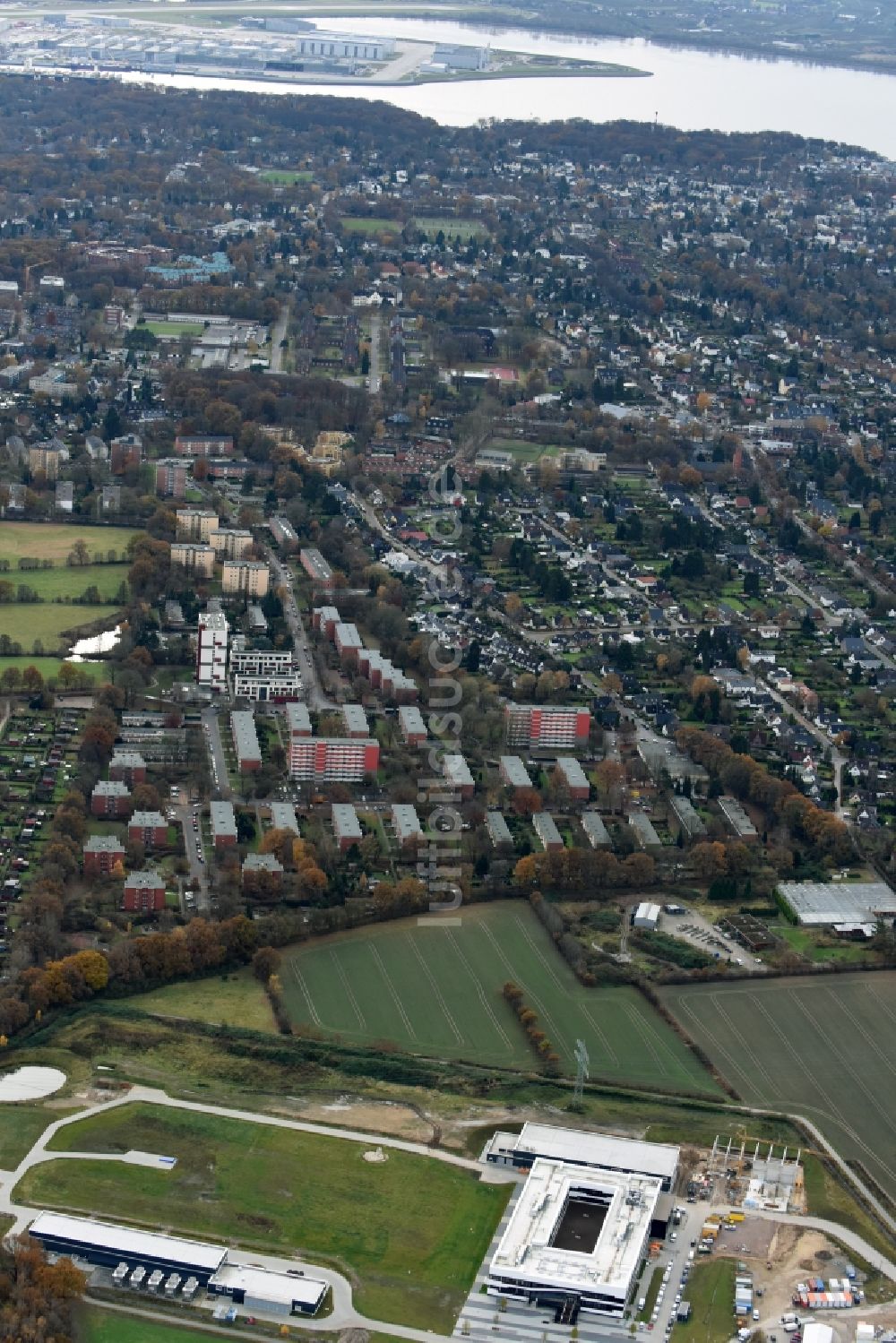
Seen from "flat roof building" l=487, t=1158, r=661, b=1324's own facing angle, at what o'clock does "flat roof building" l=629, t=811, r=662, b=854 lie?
"flat roof building" l=629, t=811, r=662, b=854 is roughly at 6 o'clock from "flat roof building" l=487, t=1158, r=661, b=1324.

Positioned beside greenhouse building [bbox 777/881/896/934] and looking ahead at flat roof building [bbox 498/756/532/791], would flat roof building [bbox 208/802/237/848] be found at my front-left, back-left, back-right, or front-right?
front-left

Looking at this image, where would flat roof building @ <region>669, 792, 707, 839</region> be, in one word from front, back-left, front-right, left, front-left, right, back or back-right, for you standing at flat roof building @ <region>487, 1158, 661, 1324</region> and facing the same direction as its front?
back

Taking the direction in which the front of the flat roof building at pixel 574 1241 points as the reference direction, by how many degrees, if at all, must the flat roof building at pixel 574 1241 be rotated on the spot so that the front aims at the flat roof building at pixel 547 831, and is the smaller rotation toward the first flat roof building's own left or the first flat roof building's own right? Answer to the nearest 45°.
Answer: approximately 180°

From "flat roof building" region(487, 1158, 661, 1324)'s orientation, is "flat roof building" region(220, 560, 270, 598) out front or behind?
behind

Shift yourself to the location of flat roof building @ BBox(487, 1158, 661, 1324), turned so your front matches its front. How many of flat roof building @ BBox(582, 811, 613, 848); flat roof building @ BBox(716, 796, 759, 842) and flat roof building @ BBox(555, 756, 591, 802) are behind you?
3

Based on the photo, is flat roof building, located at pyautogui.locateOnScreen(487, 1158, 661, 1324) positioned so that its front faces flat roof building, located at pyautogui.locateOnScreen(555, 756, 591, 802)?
no

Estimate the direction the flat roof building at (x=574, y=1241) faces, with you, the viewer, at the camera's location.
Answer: facing the viewer

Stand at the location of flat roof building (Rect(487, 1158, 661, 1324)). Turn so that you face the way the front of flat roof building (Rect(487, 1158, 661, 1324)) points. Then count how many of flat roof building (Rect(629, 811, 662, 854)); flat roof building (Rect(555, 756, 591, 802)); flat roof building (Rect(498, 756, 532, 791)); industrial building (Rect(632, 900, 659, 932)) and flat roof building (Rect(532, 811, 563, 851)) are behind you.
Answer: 5

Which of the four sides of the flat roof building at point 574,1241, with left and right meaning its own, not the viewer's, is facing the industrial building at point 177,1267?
right

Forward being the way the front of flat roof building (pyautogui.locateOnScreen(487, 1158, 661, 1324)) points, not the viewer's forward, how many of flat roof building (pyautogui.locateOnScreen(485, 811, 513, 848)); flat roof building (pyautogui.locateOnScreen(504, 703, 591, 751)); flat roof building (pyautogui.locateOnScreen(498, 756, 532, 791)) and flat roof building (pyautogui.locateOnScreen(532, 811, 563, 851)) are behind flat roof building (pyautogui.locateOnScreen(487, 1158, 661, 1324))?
4

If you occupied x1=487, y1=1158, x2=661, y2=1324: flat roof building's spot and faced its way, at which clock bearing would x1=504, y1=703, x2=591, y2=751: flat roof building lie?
x1=504, y1=703, x2=591, y2=751: flat roof building is roughly at 6 o'clock from x1=487, y1=1158, x2=661, y2=1324: flat roof building.

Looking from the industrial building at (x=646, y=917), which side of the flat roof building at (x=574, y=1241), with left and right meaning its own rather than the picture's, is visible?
back

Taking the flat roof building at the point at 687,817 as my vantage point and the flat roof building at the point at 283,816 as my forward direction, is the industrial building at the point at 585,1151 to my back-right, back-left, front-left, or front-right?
front-left

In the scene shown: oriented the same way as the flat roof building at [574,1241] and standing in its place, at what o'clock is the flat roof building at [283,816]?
the flat roof building at [283,816] is roughly at 5 o'clock from the flat roof building at [574,1241].

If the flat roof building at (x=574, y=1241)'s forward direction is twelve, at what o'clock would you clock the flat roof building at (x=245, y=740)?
the flat roof building at (x=245, y=740) is roughly at 5 o'clock from the flat roof building at (x=574, y=1241).

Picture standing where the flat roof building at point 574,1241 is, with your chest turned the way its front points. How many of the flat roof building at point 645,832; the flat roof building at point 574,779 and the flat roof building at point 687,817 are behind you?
3

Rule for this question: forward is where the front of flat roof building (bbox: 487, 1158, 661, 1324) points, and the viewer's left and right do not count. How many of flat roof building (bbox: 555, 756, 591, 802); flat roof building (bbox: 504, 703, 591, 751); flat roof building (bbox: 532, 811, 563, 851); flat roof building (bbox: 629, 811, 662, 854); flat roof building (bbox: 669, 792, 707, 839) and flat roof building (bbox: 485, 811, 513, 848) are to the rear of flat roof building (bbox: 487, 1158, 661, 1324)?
6
